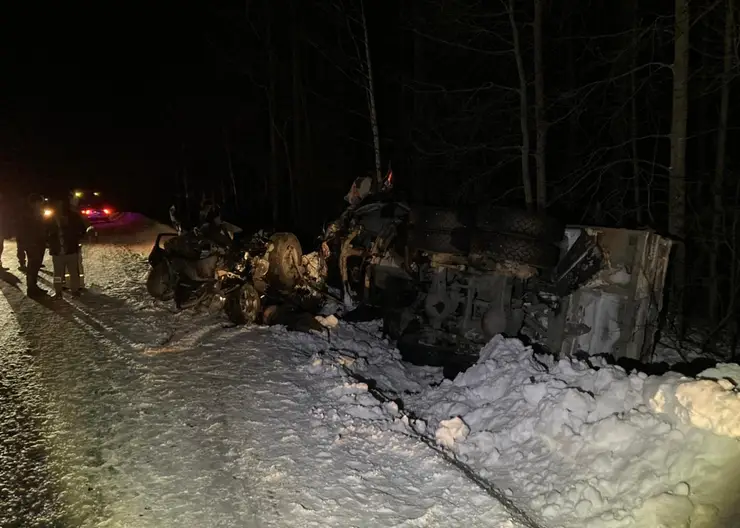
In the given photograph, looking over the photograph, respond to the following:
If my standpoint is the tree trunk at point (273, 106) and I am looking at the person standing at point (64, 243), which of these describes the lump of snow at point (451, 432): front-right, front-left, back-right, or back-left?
front-left

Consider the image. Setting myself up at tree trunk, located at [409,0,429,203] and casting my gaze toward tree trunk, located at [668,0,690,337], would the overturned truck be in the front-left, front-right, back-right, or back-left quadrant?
front-right

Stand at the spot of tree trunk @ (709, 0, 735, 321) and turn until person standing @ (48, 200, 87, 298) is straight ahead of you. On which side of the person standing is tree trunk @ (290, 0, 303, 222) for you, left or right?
right

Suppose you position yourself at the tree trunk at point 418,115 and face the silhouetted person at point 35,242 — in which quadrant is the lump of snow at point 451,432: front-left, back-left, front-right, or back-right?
front-left

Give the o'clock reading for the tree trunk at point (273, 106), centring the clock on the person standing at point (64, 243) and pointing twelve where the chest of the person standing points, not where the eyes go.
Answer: The tree trunk is roughly at 1 o'clock from the person standing.

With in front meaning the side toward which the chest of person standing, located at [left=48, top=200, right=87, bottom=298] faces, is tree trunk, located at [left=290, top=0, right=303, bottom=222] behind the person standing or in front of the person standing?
in front

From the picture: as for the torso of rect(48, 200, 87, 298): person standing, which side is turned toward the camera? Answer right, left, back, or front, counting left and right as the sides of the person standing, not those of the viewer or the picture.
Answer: back

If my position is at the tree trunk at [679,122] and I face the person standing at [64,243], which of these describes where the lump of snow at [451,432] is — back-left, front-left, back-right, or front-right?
front-left
